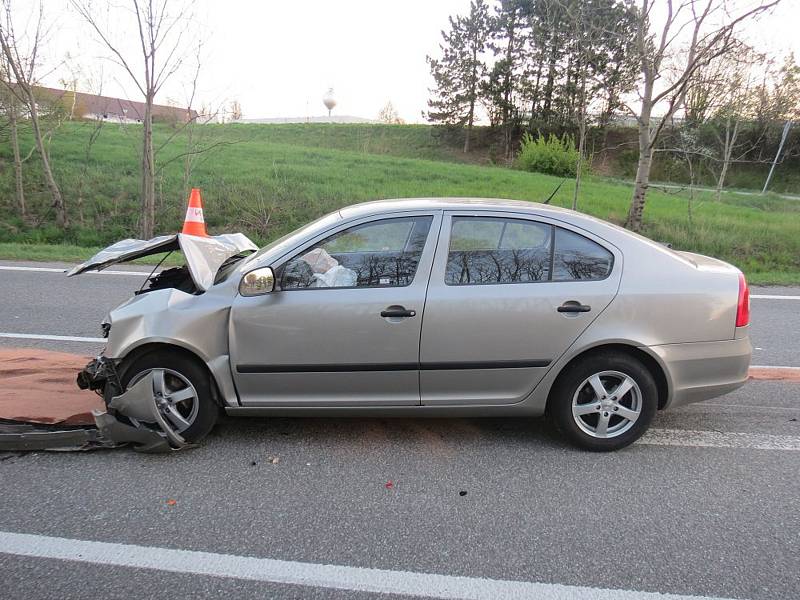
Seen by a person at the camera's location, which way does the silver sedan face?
facing to the left of the viewer

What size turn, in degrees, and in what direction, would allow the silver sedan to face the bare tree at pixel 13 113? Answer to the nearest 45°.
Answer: approximately 45° to its right

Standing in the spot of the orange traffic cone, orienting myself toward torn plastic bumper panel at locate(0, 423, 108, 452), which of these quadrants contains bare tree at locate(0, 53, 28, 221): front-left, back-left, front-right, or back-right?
back-right

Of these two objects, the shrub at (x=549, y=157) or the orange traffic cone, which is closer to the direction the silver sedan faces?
the orange traffic cone

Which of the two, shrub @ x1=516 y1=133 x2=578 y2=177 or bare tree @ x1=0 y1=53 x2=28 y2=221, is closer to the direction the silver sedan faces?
the bare tree

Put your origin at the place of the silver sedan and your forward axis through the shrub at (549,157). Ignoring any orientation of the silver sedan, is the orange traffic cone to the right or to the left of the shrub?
left

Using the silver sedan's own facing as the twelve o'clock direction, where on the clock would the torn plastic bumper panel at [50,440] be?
The torn plastic bumper panel is roughly at 12 o'clock from the silver sedan.

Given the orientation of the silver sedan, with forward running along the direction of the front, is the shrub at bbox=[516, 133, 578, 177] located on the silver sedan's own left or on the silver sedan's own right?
on the silver sedan's own right

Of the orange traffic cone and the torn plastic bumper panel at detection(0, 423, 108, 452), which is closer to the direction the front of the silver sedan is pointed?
the torn plastic bumper panel
